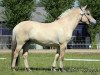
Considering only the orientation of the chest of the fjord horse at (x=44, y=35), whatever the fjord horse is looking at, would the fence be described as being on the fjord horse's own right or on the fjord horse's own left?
on the fjord horse's own left

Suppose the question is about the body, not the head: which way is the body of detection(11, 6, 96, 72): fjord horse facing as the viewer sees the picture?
to the viewer's right
